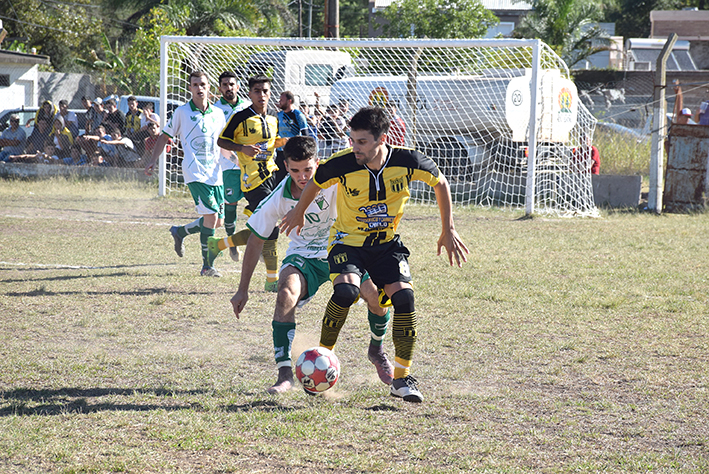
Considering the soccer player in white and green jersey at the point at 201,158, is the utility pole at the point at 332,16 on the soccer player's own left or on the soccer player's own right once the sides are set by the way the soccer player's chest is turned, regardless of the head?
on the soccer player's own left

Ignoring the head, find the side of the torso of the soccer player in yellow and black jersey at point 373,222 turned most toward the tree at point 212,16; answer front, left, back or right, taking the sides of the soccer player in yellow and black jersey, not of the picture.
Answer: back

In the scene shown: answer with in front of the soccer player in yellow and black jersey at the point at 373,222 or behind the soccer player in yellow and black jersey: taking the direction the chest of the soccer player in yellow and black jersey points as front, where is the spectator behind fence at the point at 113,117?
behind

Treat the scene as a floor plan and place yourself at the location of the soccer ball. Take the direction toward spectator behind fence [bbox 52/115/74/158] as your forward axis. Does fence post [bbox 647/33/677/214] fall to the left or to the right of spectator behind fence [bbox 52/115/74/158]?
right

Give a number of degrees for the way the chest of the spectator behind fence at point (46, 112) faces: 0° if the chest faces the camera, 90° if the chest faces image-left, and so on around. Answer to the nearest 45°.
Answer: approximately 0°

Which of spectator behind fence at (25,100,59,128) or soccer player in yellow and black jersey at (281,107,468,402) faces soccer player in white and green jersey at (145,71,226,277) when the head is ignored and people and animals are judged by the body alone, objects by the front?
the spectator behind fence

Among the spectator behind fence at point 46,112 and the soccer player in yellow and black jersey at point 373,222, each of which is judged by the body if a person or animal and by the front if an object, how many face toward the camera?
2

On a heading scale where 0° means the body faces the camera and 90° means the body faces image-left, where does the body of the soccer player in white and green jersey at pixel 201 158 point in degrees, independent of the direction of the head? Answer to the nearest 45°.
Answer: approximately 315°

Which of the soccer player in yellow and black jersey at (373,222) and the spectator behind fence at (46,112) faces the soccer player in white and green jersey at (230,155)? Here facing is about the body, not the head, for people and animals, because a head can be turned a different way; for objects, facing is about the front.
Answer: the spectator behind fence

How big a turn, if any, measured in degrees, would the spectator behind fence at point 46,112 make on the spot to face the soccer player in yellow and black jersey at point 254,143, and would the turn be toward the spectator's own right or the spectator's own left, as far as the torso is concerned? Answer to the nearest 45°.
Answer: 0° — they already face them
